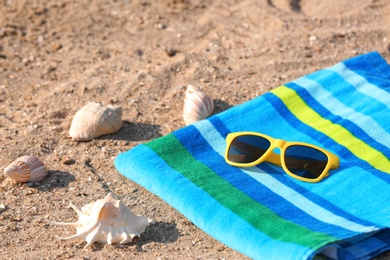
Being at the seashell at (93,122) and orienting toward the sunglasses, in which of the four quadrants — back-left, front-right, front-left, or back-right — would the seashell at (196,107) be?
front-left

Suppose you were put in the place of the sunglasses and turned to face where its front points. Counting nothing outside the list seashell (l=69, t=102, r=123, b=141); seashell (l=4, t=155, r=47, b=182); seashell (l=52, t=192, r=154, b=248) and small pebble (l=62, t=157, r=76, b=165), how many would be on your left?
0

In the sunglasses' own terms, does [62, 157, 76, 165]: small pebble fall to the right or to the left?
on its right

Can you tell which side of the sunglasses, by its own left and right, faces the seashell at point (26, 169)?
right

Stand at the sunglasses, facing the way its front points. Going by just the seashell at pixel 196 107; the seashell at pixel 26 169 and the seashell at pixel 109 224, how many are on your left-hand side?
0

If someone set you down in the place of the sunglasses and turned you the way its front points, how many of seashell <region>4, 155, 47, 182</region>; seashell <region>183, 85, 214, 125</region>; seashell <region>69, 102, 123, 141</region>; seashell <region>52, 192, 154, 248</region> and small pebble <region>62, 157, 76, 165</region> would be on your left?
0

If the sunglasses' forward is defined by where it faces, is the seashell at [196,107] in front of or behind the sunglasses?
behind

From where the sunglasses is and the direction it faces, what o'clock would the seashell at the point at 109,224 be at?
The seashell is roughly at 2 o'clock from the sunglasses.

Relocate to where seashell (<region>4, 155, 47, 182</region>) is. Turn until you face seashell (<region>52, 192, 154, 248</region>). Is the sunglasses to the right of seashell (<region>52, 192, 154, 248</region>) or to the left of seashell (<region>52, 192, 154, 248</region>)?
left

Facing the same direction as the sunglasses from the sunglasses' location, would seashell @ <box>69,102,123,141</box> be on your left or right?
on your right

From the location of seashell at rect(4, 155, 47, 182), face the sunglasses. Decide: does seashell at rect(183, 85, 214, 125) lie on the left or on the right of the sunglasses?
left

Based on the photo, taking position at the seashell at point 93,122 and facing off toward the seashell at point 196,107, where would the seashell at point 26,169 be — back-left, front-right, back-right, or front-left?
back-right

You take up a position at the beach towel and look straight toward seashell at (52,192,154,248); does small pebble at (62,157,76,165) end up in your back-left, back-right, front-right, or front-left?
front-right

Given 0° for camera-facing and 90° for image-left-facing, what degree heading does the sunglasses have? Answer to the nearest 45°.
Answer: approximately 0°
